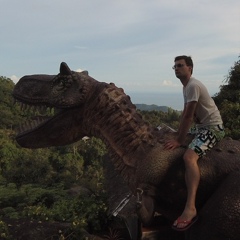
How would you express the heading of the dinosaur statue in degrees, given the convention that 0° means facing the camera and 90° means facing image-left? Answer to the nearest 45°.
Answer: approximately 90°

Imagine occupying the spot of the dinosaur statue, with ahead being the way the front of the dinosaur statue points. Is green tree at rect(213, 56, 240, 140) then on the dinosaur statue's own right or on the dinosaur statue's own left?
on the dinosaur statue's own right
